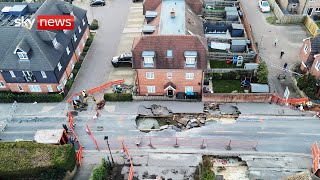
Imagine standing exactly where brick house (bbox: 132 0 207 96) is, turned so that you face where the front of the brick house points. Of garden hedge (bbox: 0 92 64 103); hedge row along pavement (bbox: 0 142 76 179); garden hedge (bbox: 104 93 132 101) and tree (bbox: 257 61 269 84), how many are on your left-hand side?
1

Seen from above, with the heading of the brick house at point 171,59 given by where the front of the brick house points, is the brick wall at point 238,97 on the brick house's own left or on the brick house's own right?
on the brick house's own left

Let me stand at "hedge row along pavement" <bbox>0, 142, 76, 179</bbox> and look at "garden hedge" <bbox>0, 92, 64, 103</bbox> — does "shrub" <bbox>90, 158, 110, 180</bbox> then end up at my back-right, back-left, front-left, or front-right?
back-right

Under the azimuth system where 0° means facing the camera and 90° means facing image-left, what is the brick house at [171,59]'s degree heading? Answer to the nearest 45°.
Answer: approximately 0°

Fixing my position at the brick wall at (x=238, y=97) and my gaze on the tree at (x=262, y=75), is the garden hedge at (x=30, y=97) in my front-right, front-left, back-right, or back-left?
back-left

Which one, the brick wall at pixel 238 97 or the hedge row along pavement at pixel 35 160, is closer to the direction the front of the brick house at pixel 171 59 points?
the hedge row along pavement

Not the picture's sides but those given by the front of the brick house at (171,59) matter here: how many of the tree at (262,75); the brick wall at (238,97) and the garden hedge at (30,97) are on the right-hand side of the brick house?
1

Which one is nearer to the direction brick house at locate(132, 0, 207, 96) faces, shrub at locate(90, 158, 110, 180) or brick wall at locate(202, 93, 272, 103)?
the shrub

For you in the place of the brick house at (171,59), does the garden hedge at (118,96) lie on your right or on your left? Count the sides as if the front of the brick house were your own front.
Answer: on your right

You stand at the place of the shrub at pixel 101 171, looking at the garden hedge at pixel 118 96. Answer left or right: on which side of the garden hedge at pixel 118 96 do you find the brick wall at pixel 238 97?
right

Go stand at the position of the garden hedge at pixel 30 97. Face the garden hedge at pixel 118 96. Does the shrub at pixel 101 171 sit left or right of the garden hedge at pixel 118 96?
right

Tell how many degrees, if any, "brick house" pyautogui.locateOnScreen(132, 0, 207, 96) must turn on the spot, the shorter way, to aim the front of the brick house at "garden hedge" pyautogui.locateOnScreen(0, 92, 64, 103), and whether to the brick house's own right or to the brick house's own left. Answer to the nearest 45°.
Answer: approximately 90° to the brick house's own right

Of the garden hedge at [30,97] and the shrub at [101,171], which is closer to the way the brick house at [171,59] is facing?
the shrub

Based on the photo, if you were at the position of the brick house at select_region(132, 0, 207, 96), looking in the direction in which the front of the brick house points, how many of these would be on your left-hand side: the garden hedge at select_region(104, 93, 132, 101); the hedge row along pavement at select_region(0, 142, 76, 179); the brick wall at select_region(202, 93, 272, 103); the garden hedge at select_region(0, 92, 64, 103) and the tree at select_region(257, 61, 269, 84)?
2

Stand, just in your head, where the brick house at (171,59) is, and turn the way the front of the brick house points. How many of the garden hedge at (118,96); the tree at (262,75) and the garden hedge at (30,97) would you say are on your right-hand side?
2

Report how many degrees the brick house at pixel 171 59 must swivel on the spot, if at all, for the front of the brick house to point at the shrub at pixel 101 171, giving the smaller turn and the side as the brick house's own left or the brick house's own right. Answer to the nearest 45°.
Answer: approximately 45° to the brick house's own right

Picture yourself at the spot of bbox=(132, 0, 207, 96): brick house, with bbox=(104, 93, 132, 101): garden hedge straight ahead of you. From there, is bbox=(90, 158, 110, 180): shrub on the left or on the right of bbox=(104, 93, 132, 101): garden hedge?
left
